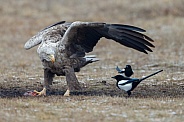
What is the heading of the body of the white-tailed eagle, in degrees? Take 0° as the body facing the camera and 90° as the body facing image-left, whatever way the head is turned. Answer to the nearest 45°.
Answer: approximately 45°
